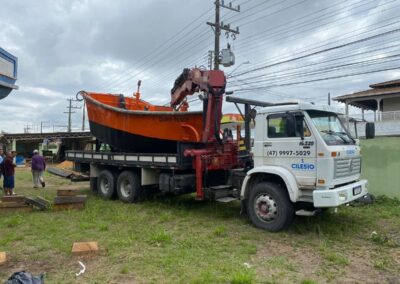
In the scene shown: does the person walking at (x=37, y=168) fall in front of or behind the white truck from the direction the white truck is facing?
behind

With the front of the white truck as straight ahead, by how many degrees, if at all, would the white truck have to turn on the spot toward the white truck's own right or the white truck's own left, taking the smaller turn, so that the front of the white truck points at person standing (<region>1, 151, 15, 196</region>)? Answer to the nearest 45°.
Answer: approximately 180°

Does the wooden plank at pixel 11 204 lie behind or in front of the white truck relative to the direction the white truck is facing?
behind

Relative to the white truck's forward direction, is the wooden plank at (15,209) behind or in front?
behind

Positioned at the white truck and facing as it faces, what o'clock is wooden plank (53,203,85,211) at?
The wooden plank is roughly at 5 o'clock from the white truck.

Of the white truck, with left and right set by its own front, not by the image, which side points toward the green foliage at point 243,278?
right

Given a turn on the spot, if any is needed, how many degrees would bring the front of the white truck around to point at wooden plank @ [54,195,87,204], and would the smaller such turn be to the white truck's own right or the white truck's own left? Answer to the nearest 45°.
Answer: approximately 135° to the white truck's own right

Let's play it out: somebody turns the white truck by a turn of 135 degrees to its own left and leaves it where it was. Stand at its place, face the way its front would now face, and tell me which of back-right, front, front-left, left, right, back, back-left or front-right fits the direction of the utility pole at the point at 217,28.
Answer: front

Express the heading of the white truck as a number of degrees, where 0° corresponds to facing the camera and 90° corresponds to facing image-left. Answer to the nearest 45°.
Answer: approximately 315°

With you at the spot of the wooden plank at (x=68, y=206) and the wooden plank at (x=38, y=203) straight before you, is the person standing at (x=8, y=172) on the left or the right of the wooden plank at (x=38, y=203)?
right

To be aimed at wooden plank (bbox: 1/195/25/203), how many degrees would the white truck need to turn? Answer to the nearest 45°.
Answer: approximately 135° to its right
